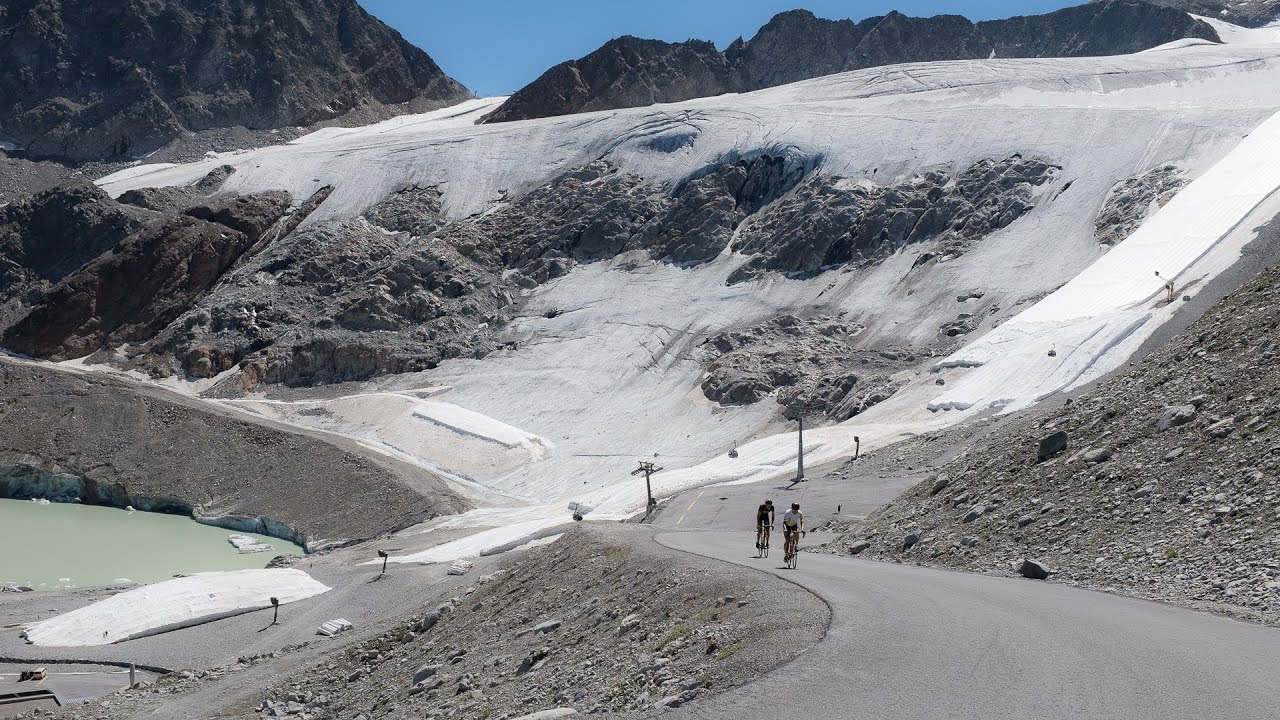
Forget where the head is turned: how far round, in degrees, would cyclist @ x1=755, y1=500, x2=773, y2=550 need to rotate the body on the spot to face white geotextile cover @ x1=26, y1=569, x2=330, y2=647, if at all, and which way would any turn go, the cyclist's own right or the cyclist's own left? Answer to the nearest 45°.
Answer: approximately 135° to the cyclist's own right

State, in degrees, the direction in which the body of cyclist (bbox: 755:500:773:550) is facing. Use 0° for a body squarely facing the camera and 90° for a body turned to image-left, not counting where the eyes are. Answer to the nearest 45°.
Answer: approximately 0°

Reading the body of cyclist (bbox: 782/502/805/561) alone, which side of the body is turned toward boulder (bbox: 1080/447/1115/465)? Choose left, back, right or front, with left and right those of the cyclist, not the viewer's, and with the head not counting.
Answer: left

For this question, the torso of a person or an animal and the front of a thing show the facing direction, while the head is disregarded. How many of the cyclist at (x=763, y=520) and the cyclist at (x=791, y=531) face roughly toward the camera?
2

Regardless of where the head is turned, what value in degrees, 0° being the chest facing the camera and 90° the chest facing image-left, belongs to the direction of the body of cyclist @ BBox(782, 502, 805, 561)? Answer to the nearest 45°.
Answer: approximately 0°

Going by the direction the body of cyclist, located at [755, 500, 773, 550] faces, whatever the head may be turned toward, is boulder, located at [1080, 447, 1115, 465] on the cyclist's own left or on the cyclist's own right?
on the cyclist's own left

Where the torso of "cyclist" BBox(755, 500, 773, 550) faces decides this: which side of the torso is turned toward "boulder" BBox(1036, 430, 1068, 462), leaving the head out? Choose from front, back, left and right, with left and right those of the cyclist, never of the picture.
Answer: left

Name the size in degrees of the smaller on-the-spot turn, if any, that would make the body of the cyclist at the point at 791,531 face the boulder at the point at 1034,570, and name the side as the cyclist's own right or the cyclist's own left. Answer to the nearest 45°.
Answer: approximately 45° to the cyclist's own left

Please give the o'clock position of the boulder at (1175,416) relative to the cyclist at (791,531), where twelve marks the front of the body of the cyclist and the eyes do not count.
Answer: The boulder is roughly at 9 o'clock from the cyclist.
